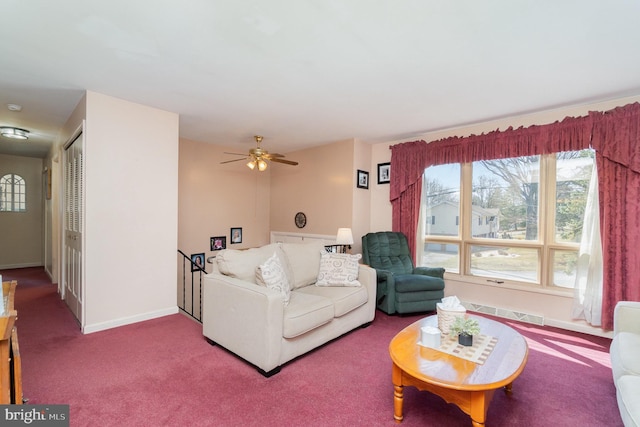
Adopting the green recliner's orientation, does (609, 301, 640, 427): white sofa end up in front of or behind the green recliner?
in front

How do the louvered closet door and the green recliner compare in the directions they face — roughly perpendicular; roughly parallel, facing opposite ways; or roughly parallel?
roughly perpendicular

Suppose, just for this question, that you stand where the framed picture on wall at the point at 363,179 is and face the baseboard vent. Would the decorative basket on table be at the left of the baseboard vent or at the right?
right

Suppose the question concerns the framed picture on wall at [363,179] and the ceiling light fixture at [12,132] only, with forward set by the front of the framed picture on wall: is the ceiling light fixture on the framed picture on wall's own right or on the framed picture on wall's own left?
on the framed picture on wall's own right

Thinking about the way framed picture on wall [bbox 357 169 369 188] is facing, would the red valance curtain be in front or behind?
in front

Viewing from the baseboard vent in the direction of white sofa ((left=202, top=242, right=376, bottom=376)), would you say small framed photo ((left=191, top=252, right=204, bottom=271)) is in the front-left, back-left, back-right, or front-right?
front-right

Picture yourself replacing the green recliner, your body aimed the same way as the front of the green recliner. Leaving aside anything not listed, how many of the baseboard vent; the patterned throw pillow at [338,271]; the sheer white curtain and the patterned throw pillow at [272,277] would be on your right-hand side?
2

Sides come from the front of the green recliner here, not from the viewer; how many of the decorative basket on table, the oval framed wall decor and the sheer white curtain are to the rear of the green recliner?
1

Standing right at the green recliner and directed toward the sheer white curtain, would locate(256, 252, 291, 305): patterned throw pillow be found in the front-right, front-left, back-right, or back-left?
back-right

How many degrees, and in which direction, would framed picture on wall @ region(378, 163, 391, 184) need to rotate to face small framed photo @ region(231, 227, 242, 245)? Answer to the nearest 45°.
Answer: approximately 45° to its right

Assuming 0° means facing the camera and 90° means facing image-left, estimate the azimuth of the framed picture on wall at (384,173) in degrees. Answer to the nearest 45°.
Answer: approximately 45°
